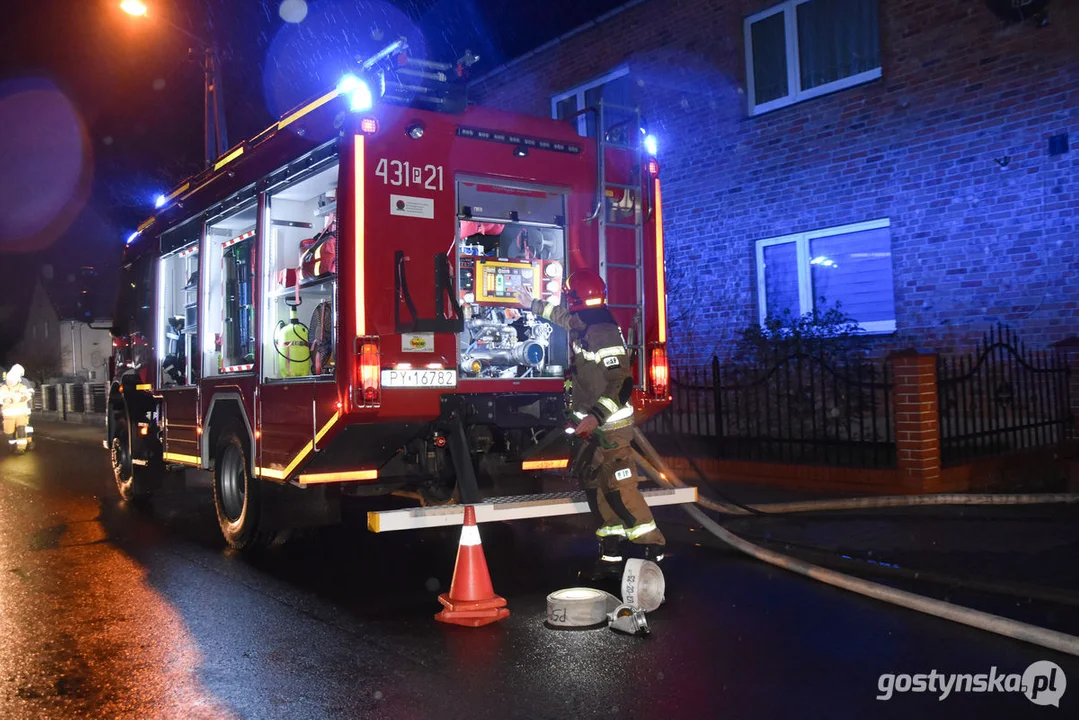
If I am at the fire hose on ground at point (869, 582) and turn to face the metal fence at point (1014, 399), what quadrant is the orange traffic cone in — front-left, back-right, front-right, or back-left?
back-left

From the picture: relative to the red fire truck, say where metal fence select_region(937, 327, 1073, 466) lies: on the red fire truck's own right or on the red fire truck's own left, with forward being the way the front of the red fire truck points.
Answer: on the red fire truck's own right

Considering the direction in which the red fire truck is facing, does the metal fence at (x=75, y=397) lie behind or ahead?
ahead

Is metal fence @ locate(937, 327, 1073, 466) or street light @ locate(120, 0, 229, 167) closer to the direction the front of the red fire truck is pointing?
the street light

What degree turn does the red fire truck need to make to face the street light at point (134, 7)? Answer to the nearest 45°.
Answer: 0° — it already faces it

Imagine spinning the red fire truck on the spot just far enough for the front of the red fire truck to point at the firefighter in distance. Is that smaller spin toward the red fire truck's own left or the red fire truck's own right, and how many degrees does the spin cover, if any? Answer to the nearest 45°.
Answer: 0° — it already faces them

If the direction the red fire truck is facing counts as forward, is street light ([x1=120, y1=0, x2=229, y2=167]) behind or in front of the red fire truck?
in front

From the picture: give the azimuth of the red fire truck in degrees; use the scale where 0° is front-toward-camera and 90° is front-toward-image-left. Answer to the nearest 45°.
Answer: approximately 135°

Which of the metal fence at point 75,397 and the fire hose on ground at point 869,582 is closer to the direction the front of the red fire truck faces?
the metal fence
